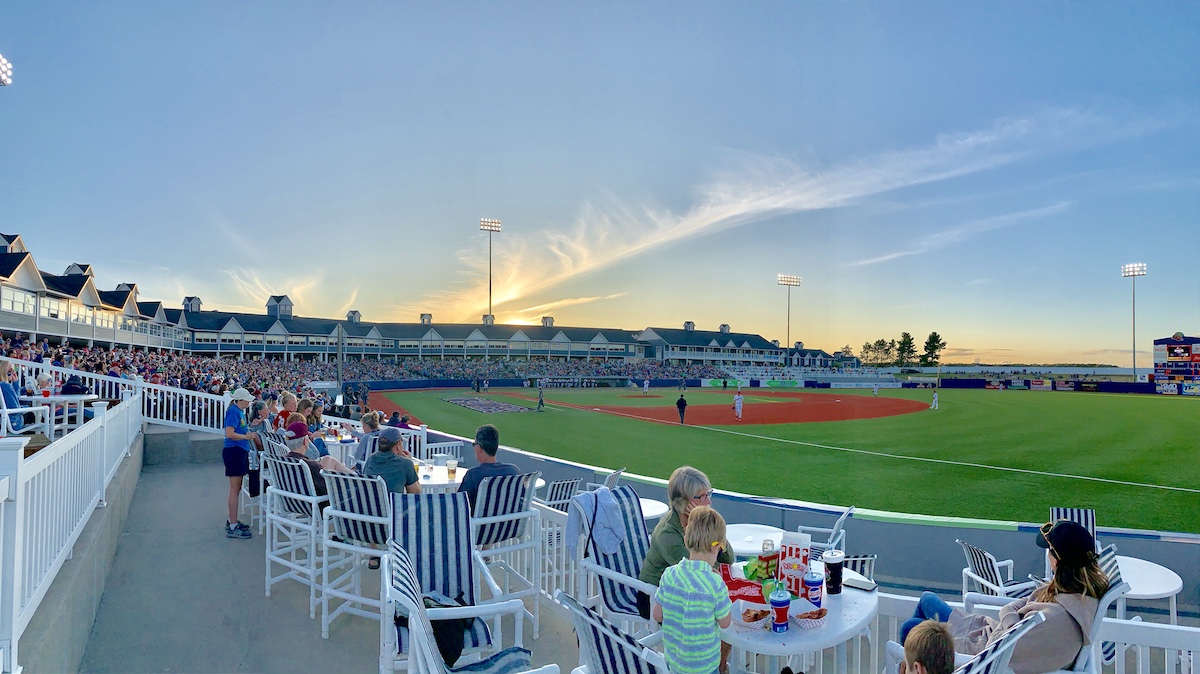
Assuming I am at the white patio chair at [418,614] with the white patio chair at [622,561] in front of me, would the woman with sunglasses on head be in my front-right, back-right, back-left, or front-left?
front-right

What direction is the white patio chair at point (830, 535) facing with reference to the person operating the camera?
facing to the left of the viewer

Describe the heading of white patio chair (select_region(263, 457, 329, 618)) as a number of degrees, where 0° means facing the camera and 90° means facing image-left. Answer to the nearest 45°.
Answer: approximately 225°

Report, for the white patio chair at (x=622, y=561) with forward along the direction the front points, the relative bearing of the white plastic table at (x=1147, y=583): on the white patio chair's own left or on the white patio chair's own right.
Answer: on the white patio chair's own left

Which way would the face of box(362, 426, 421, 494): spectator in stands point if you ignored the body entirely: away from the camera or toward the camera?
away from the camera

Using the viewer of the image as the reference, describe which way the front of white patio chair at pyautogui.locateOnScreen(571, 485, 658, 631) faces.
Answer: facing the viewer and to the right of the viewer

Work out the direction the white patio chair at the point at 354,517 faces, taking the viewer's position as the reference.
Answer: facing away from the viewer and to the right of the viewer

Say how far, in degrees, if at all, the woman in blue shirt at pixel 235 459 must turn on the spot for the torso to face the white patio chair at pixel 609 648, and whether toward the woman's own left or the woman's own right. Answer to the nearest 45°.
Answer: approximately 90° to the woman's own right

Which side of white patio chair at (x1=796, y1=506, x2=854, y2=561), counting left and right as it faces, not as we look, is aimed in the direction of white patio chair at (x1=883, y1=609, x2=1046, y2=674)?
left

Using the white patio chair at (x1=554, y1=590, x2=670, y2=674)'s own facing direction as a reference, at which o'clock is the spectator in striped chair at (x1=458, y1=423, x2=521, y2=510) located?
The spectator in striped chair is roughly at 10 o'clock from the white patio chair.

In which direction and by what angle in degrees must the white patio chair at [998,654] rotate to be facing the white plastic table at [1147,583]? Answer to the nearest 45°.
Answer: approximately 90° to its right

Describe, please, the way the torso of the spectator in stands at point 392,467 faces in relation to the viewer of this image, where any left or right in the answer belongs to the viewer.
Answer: facing away from the viewer and to the right of the viewer

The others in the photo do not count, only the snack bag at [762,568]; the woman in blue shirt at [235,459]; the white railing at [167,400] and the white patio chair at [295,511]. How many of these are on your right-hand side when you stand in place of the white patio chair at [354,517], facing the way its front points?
1
